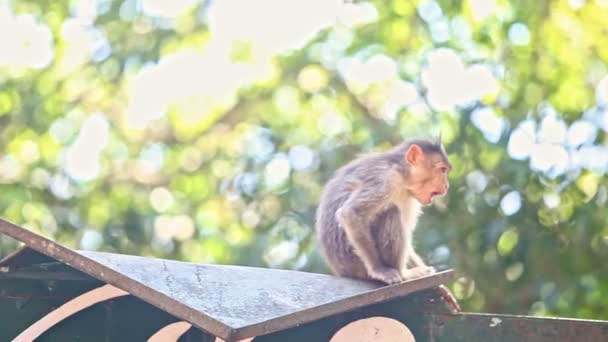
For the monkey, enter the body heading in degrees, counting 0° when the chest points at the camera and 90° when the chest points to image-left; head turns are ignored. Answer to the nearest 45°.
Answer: approximately 270°

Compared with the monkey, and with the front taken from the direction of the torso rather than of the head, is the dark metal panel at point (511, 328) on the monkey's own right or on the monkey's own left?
on the monkey's own right
